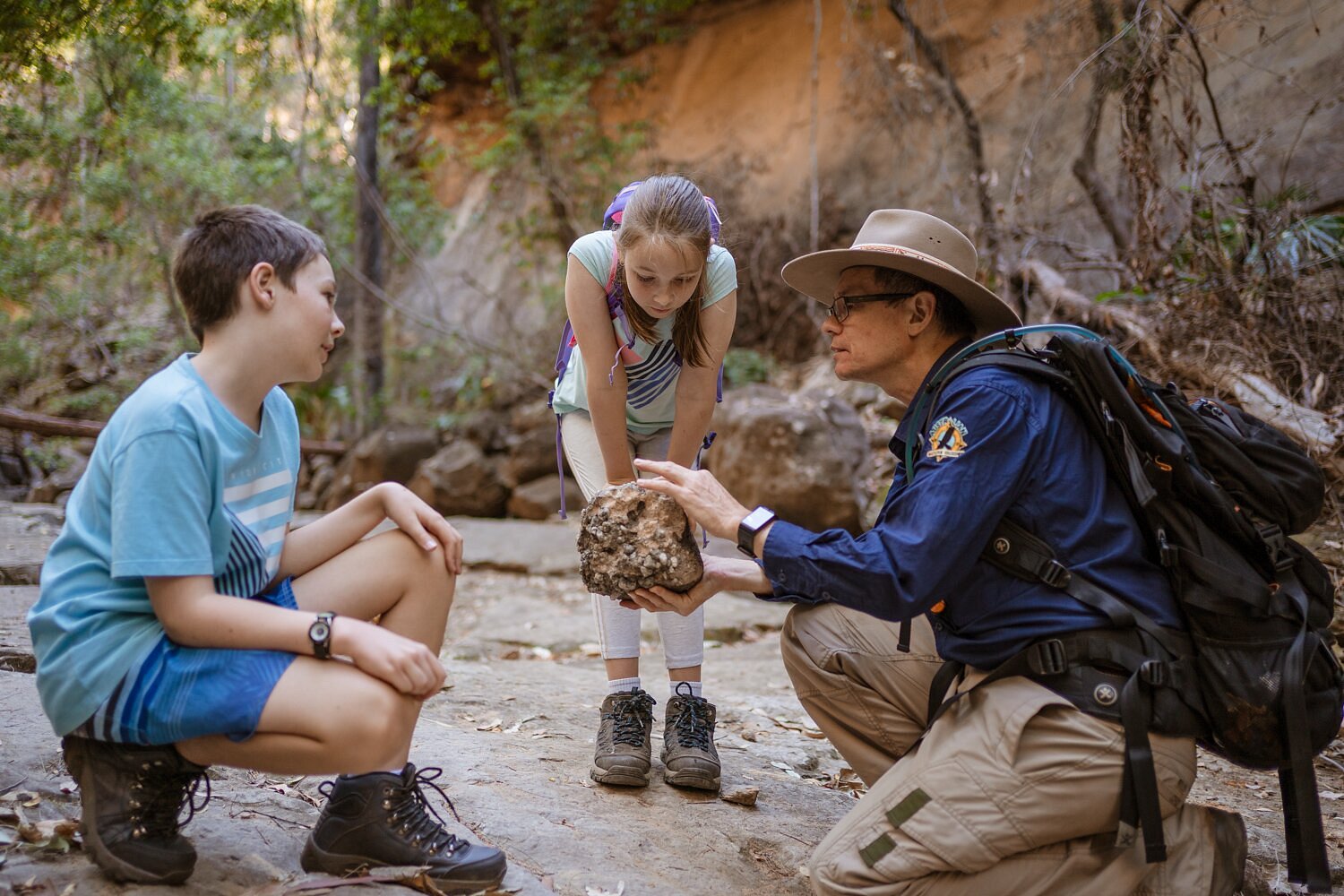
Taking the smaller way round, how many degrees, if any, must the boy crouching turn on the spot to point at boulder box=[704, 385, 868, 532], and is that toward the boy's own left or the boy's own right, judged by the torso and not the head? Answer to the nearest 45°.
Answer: approximately 45° to the boy's own left

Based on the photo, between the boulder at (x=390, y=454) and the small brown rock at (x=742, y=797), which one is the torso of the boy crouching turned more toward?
the small brown rock

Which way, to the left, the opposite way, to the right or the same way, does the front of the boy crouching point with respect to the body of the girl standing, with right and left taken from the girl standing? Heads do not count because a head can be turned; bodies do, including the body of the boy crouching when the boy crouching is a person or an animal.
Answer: to the left

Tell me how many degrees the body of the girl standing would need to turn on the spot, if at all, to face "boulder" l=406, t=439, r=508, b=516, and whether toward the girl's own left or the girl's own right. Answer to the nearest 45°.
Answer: approximately 180°

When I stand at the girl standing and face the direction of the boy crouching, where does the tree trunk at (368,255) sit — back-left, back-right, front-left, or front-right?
back-right

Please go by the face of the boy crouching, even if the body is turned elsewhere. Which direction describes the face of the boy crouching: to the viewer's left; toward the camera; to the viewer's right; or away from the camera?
to the viewer's right

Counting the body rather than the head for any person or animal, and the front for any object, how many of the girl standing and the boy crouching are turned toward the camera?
1

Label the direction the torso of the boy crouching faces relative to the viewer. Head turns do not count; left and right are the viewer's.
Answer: facing to the right of the viewer

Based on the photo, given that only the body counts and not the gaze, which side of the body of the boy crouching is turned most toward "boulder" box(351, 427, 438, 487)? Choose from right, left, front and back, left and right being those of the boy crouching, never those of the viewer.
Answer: left

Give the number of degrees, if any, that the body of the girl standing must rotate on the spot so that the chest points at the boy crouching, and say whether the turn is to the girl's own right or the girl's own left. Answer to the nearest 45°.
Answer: approximately 45° to the girl's own right

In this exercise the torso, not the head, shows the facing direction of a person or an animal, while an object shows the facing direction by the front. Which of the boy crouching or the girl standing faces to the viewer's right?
the boy crouching

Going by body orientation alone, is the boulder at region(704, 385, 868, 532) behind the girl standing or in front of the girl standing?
behind
